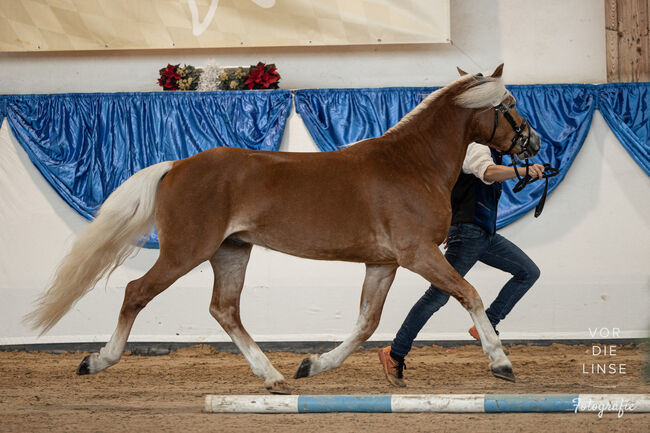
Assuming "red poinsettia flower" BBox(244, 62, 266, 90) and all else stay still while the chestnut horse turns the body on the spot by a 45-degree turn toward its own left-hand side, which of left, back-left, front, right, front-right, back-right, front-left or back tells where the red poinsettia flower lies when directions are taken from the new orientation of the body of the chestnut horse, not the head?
front-left

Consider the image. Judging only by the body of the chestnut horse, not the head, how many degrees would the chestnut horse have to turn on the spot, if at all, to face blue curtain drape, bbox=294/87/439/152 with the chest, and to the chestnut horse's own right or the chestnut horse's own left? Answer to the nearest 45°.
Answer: approximately 90° to the chestnut horse's own left

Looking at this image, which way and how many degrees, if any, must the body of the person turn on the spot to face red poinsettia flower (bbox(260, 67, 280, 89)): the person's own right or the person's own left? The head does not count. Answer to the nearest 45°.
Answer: approximately 135° to the person's own left

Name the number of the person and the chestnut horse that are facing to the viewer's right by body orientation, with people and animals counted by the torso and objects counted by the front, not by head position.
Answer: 2

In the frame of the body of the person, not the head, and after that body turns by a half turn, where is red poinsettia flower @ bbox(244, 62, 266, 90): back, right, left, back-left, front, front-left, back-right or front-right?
front-right

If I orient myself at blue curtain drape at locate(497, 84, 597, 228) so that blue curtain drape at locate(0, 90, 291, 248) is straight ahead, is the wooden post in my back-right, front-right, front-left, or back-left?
back-right

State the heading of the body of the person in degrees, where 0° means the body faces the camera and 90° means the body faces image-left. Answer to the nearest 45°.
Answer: approximately 270°

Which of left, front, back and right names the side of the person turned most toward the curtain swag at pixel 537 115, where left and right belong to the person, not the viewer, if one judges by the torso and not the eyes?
left

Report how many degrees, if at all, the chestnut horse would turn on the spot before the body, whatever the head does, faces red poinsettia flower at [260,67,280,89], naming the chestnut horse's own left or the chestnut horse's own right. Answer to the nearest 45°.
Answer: approximately 90° to the chestnut horse's own left

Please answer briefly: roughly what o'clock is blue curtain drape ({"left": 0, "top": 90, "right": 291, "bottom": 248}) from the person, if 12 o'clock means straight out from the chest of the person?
The blue curtain drape is roughly at 7 o'clock from the person.

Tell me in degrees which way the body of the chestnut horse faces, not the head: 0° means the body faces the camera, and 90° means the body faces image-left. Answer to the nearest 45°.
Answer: approximately 270°

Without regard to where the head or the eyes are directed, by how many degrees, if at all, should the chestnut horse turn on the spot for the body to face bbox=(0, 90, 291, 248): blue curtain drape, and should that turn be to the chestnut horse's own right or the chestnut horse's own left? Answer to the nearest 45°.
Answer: approximately 135° to the chestnut horse's own left

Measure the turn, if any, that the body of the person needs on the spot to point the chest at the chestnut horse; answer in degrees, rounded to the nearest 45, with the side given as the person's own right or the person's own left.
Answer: approximately 135° to the person's own right

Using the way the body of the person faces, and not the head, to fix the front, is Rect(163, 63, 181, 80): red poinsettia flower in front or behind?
behind
